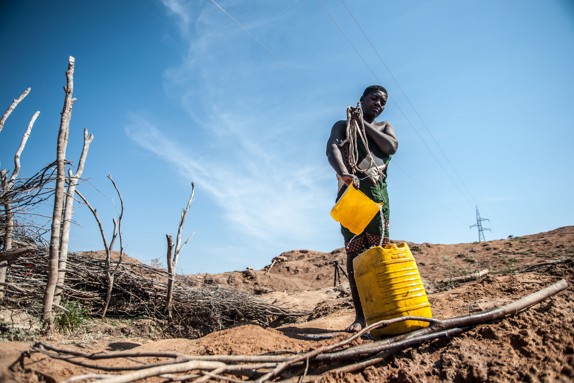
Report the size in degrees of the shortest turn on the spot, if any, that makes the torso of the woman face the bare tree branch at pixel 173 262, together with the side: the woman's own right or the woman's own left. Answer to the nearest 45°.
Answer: approximately 135° to the woman's own right

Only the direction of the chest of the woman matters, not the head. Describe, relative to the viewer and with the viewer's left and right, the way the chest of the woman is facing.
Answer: facing the viewer

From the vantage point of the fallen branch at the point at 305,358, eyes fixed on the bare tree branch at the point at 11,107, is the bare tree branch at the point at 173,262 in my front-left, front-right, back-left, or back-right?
front-right

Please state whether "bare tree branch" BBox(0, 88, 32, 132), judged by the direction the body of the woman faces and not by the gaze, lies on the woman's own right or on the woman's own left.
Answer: on the woman's own right
